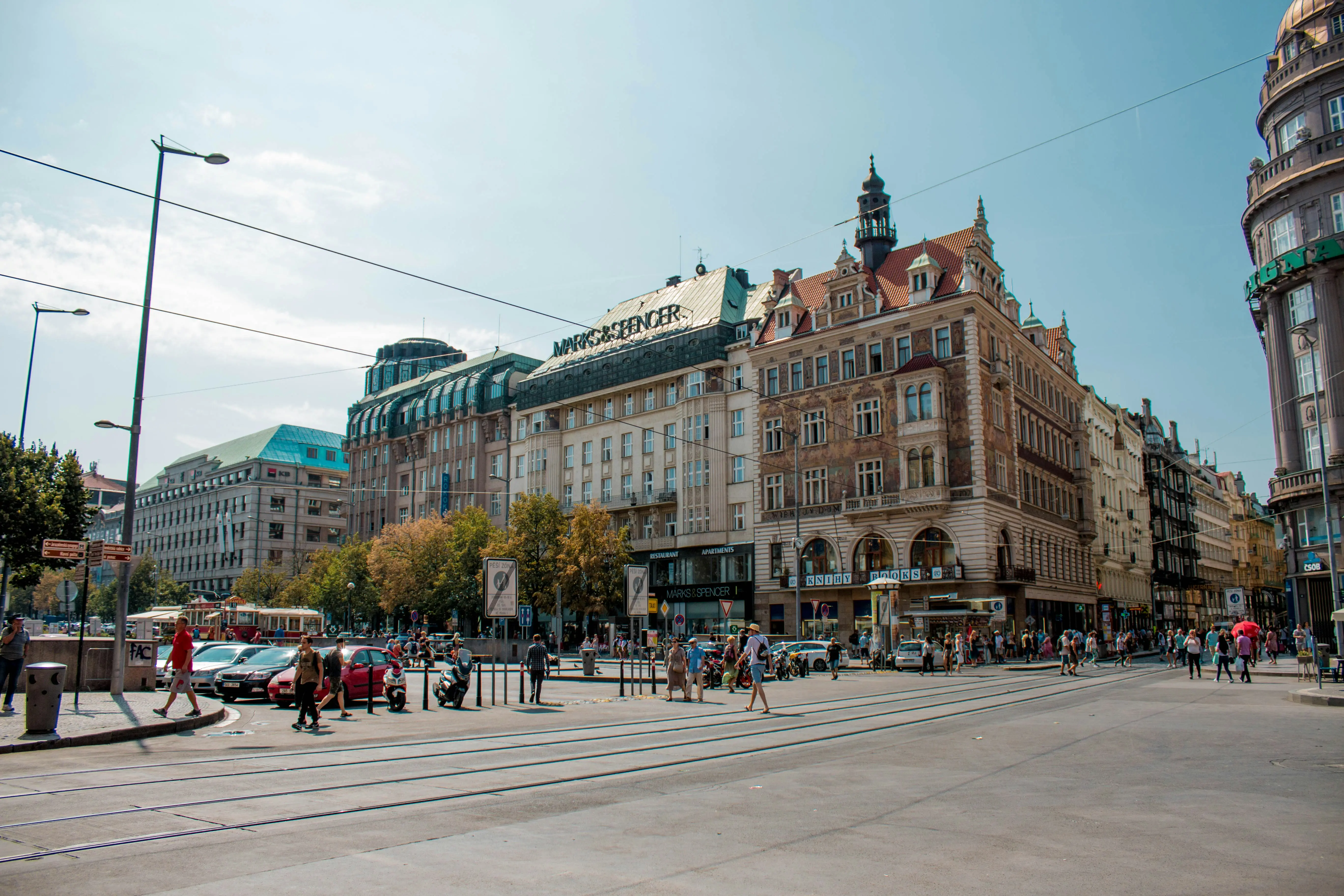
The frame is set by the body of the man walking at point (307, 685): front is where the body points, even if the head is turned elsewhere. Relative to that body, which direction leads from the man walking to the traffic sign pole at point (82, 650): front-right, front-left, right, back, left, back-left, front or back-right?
right

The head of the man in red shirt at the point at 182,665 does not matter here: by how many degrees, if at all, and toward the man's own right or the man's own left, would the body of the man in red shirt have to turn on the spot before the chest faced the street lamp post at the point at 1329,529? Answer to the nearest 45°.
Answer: approximately 180°

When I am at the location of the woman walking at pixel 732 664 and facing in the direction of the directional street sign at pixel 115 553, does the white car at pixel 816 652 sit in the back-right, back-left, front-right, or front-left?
back-right

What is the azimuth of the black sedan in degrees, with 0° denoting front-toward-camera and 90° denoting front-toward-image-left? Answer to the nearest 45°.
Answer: approximately 45°

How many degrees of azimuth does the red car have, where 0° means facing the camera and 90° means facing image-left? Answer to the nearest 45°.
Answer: approximately 45°

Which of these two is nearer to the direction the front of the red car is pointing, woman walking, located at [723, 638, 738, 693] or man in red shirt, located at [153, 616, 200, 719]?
the man in red shirt

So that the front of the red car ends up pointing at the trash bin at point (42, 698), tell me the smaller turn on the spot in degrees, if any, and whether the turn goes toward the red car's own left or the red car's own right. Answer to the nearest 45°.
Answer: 0° — it already faces it

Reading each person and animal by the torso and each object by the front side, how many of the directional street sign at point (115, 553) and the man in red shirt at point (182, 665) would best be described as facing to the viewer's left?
1

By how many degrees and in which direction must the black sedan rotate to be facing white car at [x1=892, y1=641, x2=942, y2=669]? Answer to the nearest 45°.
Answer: approximately 135° to its left

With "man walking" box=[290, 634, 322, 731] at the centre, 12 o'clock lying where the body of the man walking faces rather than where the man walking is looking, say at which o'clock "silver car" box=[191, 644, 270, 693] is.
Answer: The silver car is roughly at 4 o'clock from the man walking.

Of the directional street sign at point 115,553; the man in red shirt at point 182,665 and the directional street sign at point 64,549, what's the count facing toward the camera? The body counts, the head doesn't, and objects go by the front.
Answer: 2

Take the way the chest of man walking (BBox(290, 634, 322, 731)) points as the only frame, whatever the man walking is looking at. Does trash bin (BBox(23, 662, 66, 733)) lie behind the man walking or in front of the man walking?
in front

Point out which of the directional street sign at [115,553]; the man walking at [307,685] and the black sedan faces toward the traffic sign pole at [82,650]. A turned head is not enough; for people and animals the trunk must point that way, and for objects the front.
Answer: the black sedan
